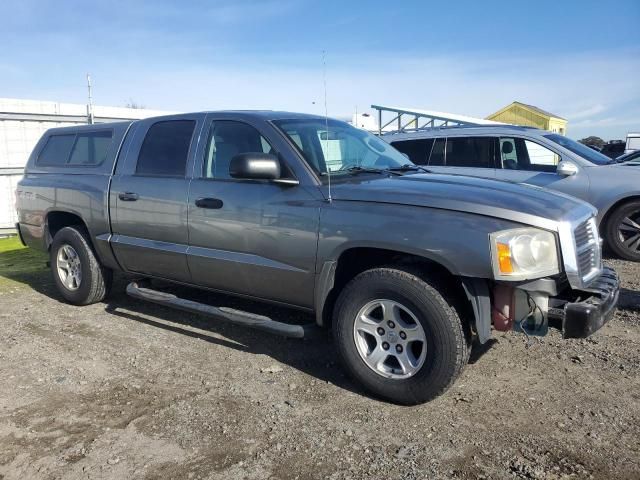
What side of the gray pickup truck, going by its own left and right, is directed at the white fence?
back

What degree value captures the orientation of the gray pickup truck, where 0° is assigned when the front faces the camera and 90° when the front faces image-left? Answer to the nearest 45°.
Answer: approximately 315°
